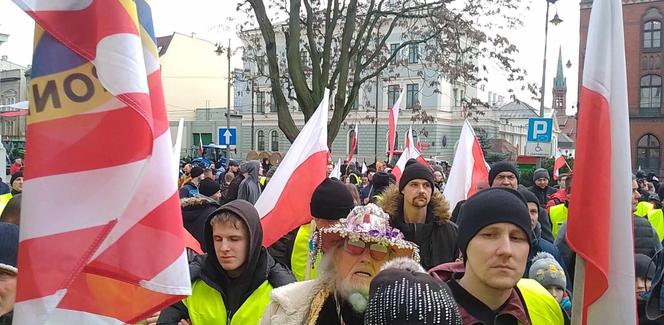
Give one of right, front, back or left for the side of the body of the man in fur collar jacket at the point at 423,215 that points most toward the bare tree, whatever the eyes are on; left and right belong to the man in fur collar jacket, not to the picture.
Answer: back

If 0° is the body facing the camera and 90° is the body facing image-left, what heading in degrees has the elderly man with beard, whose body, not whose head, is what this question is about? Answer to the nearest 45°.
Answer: approximately 315°

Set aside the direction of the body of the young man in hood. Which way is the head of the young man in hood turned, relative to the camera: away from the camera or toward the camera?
toward the camera

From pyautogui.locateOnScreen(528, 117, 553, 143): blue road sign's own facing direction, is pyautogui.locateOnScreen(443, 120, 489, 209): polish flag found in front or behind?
in front

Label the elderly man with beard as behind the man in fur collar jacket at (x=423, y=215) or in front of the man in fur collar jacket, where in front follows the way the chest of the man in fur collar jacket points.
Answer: in front

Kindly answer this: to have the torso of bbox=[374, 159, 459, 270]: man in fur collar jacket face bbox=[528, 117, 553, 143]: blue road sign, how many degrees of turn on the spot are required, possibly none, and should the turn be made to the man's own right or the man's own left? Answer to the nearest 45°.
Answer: approximately 180°

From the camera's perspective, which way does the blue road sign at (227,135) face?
toward the camera

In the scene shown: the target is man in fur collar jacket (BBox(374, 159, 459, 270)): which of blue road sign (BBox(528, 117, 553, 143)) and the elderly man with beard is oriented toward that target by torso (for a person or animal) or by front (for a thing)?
the blue road sign

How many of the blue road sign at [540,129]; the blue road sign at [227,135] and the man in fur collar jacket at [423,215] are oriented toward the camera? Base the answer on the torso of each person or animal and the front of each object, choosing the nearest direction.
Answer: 3

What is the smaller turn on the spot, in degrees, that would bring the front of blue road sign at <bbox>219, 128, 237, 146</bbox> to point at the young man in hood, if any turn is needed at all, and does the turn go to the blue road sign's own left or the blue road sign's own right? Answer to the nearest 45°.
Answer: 0° — it already faces them

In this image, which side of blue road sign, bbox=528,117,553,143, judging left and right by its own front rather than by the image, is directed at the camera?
front

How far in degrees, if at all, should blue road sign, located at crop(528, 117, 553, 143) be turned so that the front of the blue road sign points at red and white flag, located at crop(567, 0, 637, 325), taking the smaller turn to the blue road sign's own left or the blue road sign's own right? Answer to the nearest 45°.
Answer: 0° — it already faces it

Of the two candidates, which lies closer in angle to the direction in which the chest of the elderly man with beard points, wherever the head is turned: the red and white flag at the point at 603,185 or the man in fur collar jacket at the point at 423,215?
the red and white flag

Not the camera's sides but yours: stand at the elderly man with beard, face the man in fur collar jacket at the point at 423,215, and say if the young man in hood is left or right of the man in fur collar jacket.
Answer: left
